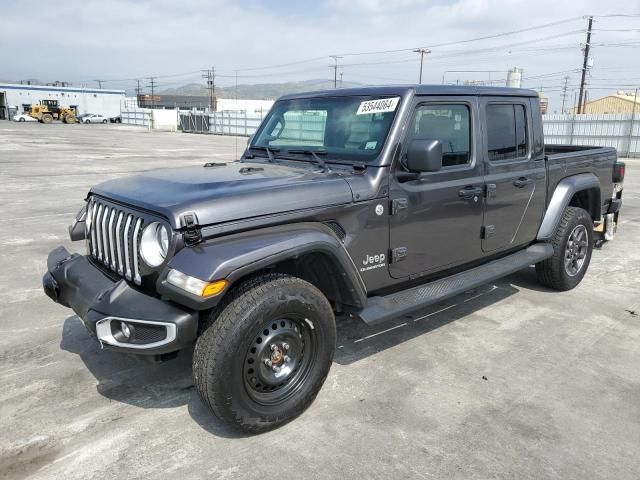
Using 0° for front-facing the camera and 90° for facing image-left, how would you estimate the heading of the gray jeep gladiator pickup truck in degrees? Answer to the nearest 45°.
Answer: approximately 45°
